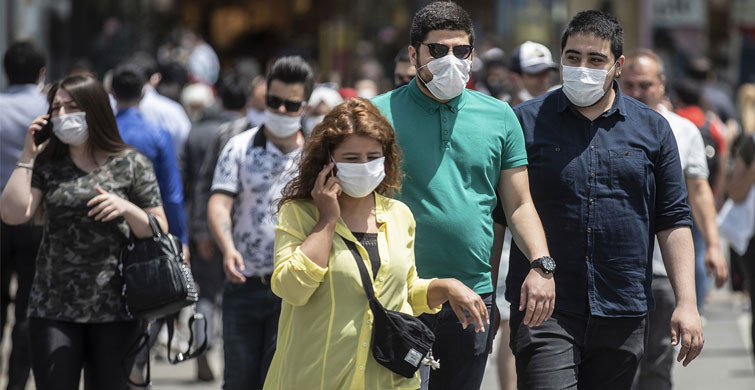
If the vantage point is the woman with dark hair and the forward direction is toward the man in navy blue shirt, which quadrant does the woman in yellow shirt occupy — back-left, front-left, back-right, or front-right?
front-right

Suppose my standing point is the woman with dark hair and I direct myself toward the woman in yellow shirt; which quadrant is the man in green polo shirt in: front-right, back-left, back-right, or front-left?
front-left

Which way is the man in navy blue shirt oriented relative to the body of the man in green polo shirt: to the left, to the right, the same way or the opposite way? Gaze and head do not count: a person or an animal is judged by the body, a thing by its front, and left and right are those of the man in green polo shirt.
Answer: the same way

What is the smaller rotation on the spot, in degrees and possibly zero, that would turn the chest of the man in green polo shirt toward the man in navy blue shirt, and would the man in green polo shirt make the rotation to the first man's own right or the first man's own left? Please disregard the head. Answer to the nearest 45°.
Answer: approximately 90° to the first man's own left

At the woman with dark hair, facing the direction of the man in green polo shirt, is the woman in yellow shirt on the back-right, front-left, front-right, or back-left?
front-right

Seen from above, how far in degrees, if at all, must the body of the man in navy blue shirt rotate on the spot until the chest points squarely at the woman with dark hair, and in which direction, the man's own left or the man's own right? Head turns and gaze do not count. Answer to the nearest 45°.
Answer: approximately 90° to the man's own right

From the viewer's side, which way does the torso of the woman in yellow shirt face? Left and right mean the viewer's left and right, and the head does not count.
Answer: facing the viewer and to the right of the viewer

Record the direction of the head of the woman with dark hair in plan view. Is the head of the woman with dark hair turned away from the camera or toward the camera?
toward the camera

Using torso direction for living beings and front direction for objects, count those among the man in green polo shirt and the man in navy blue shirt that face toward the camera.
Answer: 2

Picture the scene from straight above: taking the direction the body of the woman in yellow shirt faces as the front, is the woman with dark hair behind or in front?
behind

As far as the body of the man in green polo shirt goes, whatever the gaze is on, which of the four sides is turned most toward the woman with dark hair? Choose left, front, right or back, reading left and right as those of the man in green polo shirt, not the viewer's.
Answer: right

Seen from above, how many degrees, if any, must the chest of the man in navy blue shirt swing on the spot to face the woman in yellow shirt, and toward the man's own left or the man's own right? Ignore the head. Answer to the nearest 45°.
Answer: approximately 45° to the man's own right

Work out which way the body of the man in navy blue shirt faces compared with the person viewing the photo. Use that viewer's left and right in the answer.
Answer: facing the viewer

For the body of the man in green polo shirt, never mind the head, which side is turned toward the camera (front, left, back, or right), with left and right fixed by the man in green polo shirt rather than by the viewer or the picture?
front
